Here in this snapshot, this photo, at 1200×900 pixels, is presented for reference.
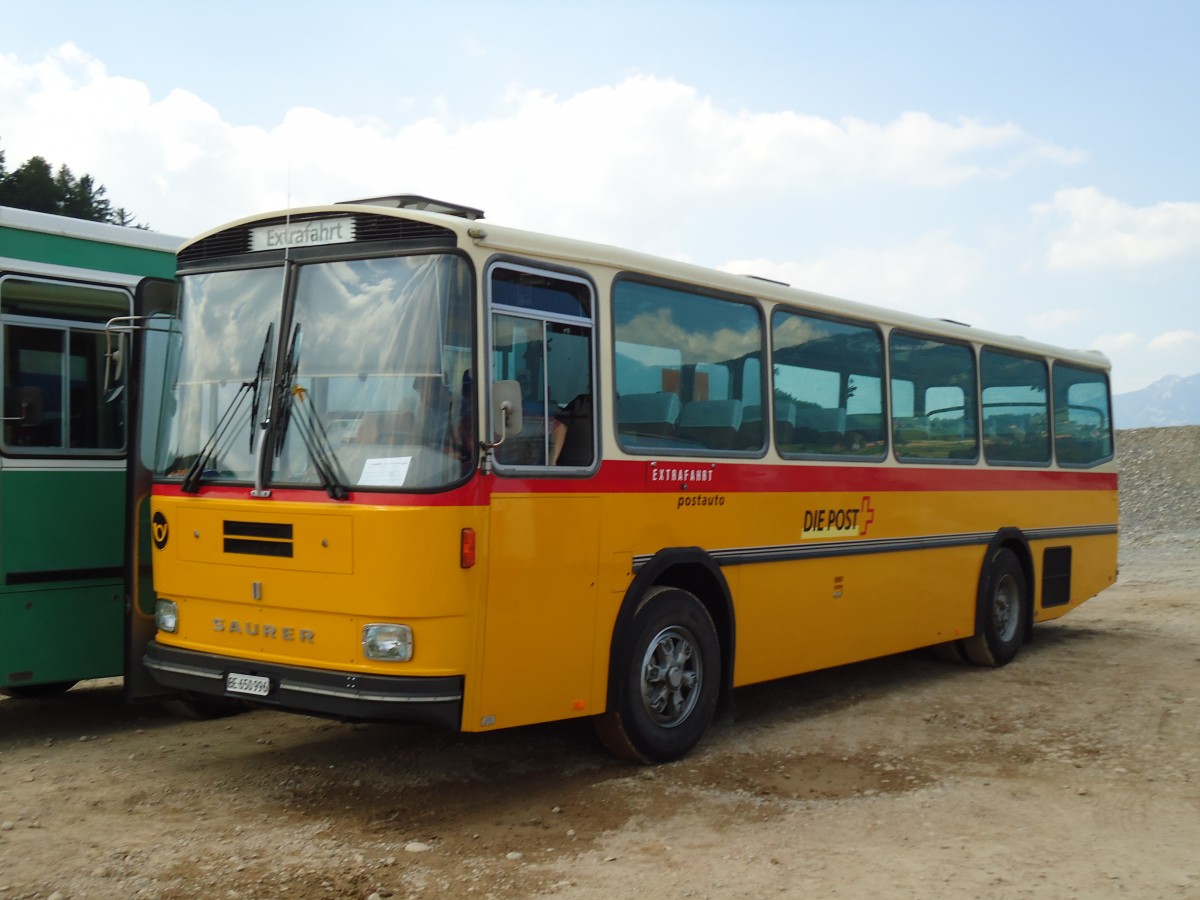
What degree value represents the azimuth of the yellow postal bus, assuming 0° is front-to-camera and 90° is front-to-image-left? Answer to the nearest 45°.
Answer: approximately 45°

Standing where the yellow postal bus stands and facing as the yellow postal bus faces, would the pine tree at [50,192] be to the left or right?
on its right

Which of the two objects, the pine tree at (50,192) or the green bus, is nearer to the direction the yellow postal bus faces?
the green bus

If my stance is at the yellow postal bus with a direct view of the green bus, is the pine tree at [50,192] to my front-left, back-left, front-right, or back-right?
front-right

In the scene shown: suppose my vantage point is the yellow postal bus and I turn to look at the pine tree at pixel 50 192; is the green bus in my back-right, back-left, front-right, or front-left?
front-left

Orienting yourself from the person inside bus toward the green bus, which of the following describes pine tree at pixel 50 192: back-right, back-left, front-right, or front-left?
front-right

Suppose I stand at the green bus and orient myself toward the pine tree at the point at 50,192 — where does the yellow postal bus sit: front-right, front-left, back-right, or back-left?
back-right
